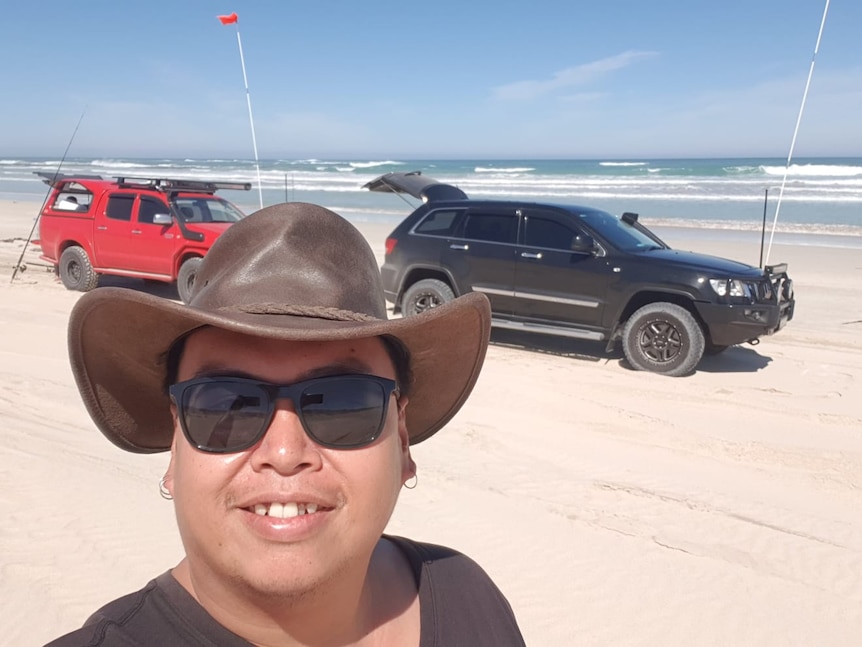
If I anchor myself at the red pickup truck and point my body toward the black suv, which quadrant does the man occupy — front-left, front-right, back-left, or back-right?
front-right

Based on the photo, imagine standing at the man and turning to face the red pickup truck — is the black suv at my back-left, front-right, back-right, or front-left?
front-right

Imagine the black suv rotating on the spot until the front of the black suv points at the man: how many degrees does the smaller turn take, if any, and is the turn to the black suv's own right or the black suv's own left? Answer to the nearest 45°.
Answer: approximately 45° to the black suv's own right

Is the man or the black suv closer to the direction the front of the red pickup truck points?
the black suv

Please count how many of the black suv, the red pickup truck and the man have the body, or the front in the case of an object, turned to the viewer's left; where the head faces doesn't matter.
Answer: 0

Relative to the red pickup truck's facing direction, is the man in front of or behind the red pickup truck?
in front

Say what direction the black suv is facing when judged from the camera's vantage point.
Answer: facing the viewer and to the right of the viewer

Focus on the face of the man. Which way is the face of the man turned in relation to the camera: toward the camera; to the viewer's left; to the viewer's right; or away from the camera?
toward the camera

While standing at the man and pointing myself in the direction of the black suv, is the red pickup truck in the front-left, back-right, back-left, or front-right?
front-left

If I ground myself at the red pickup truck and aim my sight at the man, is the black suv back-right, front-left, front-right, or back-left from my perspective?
front-left

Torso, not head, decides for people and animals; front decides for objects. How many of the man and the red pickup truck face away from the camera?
0

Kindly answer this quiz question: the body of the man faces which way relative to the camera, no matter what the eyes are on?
toward the camera

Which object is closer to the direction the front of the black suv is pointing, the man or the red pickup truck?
the man

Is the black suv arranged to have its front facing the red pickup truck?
no

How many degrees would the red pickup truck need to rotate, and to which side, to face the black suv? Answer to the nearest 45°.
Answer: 0° — it already faces it

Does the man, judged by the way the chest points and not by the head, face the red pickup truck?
no

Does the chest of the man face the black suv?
no

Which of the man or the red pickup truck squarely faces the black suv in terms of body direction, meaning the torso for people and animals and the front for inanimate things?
the red pickup truck
